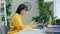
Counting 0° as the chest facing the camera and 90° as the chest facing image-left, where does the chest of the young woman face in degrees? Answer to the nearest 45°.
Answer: approximately 270°
